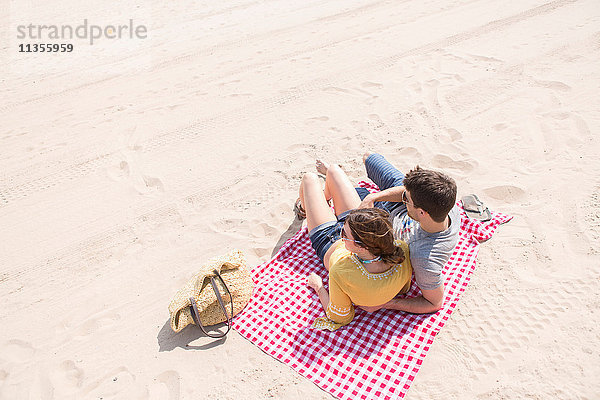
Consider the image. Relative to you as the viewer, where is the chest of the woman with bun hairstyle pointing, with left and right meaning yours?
facing away from the viewer and to the left of the viewer

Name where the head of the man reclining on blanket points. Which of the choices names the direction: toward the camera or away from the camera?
away from the camera

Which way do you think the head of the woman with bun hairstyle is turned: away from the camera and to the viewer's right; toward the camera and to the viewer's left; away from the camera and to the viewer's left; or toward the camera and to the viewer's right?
away from the camera and to the viewer's left
